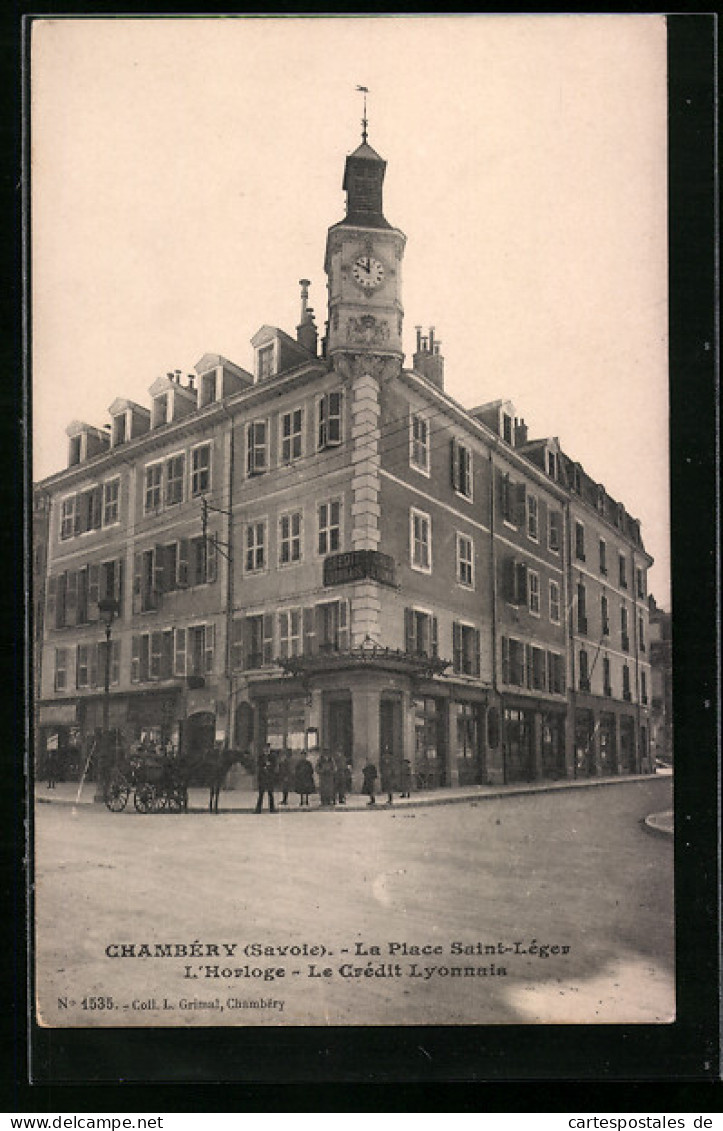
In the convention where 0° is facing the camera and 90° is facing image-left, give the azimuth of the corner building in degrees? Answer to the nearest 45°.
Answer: approximately 0°

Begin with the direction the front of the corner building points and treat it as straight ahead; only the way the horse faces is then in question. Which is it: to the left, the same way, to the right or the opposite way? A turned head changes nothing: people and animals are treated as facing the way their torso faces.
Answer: to the left

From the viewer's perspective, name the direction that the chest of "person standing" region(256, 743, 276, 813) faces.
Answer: toward the camera

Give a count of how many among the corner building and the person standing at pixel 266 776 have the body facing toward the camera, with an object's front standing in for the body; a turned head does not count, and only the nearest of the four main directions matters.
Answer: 2

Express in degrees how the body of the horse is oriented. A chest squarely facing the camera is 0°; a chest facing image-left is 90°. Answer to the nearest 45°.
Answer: approximately 270°

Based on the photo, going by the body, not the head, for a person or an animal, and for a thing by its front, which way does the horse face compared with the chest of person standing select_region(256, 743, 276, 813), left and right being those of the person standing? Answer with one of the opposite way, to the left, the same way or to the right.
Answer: to the left

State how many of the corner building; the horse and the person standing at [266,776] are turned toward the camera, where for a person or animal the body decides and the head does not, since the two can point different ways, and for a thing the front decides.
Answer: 2

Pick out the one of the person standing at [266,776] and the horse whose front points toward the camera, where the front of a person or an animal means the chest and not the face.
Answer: the person standing
